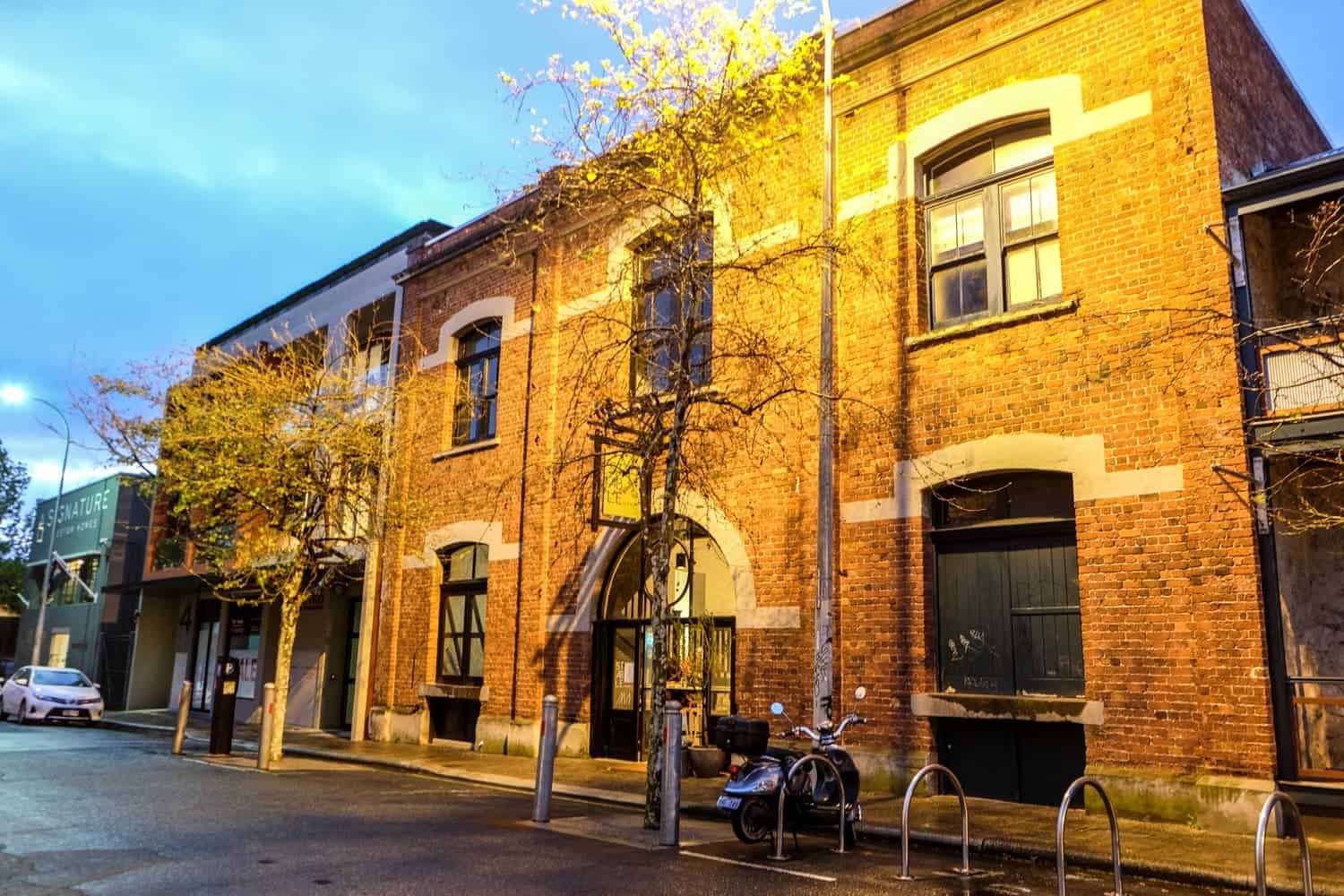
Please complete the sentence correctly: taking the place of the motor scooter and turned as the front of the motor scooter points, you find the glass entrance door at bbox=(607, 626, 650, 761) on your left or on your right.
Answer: on your left

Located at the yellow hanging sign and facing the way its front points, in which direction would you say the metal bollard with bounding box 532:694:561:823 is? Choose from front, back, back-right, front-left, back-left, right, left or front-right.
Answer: front-right

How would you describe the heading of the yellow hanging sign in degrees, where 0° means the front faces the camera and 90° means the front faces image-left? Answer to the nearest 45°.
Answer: approximately 315°

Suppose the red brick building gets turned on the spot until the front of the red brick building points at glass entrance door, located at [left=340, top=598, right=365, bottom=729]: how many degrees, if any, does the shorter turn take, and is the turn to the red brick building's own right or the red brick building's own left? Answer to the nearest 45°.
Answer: approximately 90° to the red brick building's own right

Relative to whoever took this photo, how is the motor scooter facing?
facing away from the viewer and to the right of the viewer

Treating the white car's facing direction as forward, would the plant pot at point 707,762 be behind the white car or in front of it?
in front

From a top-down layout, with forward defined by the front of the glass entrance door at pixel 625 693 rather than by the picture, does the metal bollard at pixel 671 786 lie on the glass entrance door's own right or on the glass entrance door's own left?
on the glass entrance door's own left

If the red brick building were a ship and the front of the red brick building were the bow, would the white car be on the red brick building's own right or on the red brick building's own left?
on the red brick building's own right

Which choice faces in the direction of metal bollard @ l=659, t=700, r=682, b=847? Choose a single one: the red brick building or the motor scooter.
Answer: the red brick building

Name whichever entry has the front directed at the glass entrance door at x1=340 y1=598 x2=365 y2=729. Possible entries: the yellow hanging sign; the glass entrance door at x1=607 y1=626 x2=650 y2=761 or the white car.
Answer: the white car

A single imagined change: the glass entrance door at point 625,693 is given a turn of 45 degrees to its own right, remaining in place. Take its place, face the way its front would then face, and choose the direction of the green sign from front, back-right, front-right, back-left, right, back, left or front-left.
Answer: front-right

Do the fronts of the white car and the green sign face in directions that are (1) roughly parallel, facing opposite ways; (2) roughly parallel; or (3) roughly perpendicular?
roughly perpendicular

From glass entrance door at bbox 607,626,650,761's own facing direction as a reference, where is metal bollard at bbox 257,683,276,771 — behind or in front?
in front
